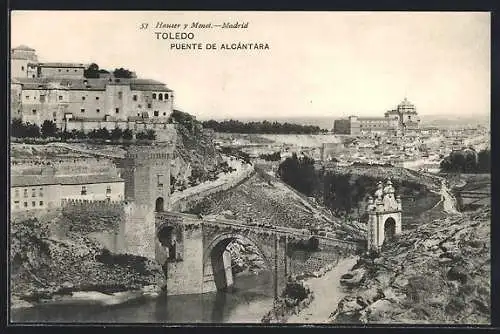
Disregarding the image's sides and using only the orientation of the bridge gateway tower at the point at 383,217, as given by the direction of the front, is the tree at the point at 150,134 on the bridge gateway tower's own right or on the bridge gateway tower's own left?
on the bridge gateway tower's own right
